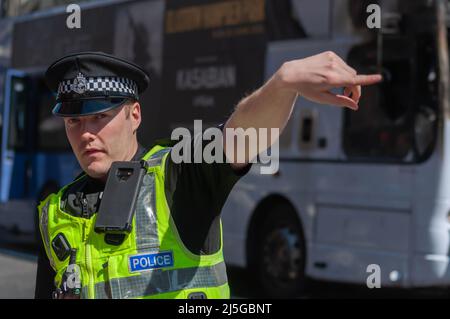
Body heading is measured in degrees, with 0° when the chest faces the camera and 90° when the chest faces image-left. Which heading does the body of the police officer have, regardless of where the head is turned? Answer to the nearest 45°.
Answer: approximately 45°
